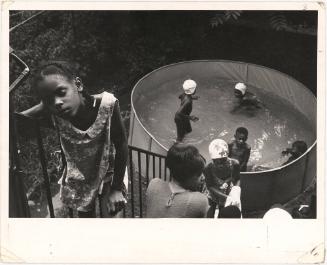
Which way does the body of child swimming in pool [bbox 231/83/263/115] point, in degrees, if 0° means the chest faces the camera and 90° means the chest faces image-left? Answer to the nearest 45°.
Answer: approximately 45°

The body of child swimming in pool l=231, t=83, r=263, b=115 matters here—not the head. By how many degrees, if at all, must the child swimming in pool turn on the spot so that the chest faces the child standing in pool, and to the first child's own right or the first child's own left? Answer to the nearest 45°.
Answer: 0° — they already face them
